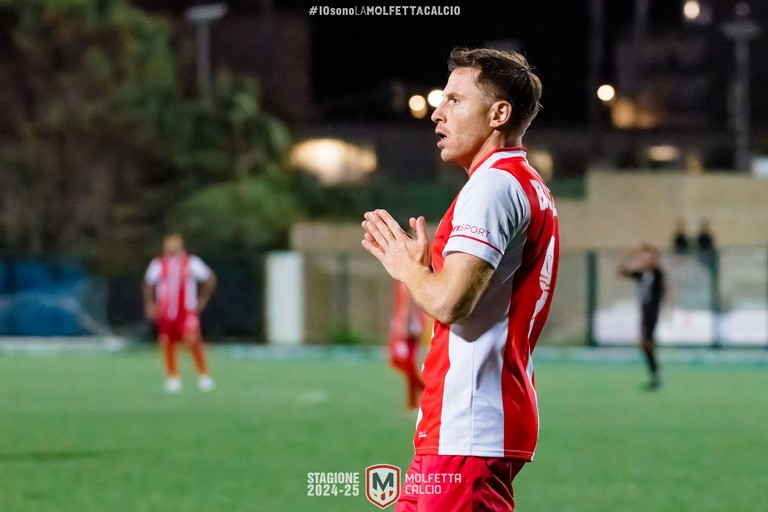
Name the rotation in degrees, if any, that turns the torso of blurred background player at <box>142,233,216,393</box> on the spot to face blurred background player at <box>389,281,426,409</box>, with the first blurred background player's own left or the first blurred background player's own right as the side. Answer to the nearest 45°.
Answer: approximately 45° to the first blurred background player's own left

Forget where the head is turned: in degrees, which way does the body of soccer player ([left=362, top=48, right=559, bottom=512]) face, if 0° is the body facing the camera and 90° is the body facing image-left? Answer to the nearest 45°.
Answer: approximately 90°

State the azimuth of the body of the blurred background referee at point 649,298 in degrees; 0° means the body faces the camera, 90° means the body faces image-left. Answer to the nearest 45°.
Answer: approximately 90°

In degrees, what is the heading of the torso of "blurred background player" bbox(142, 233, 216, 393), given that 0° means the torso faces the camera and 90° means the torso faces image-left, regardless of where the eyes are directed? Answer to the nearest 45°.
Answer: approximately 0°

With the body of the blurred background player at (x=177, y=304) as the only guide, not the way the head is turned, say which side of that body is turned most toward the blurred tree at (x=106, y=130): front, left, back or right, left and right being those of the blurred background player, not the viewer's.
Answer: back

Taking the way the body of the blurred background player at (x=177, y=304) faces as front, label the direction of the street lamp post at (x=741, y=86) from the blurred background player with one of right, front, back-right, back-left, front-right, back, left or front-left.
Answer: back-left

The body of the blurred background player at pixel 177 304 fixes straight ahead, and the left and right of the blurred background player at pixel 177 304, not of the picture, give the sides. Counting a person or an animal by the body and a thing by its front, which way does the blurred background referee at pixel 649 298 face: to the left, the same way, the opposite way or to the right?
to the right

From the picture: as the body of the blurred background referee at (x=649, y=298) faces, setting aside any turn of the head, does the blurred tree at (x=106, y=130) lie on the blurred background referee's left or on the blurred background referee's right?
on the blurred background referee's right

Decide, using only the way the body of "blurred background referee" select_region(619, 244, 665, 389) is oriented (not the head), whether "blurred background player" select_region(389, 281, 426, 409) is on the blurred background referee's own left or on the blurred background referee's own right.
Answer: on the blurred background referee's own left
